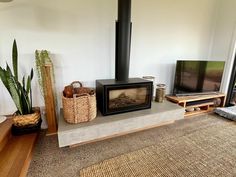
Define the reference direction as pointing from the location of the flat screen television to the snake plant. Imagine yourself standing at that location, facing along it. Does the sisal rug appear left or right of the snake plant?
left

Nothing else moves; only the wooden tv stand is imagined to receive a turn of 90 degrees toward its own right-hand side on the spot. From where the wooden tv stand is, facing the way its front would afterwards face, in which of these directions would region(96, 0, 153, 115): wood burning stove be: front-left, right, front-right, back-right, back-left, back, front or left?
front

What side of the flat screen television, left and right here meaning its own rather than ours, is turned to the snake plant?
right

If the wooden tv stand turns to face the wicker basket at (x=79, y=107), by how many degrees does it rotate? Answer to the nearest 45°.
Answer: approximately 90° to its right

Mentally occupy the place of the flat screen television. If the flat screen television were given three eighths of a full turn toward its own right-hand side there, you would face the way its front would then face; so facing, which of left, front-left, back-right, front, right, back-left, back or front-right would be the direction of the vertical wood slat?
front-left

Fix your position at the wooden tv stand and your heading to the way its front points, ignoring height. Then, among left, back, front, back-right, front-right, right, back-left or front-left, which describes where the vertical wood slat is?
right

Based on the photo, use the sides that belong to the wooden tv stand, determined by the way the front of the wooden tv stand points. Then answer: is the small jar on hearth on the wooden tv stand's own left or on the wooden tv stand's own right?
on the wooden tv stand's own right

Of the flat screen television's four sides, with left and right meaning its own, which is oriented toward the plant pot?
right

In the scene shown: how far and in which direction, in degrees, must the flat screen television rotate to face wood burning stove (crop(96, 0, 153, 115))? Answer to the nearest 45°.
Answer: approximately 90° to its right

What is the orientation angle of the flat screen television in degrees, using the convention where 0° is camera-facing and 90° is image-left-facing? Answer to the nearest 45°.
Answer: approximately 315°

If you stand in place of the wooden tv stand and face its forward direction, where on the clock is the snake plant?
The snake plant is roughly at 3 o'clock from the wooden tv stand.
